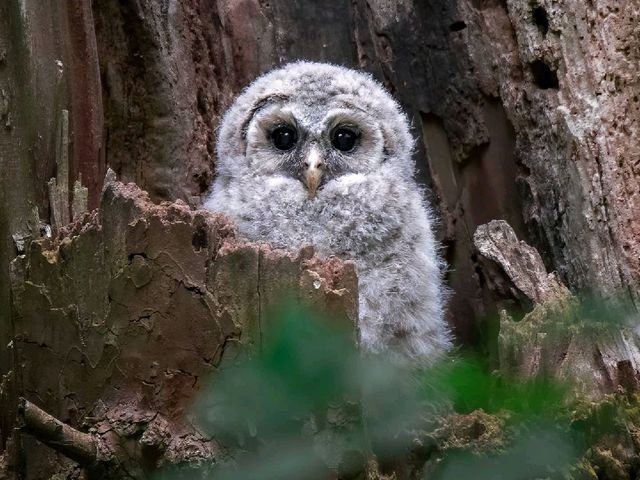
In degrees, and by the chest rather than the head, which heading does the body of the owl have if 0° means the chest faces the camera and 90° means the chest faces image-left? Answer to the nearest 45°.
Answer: approximately 0°
